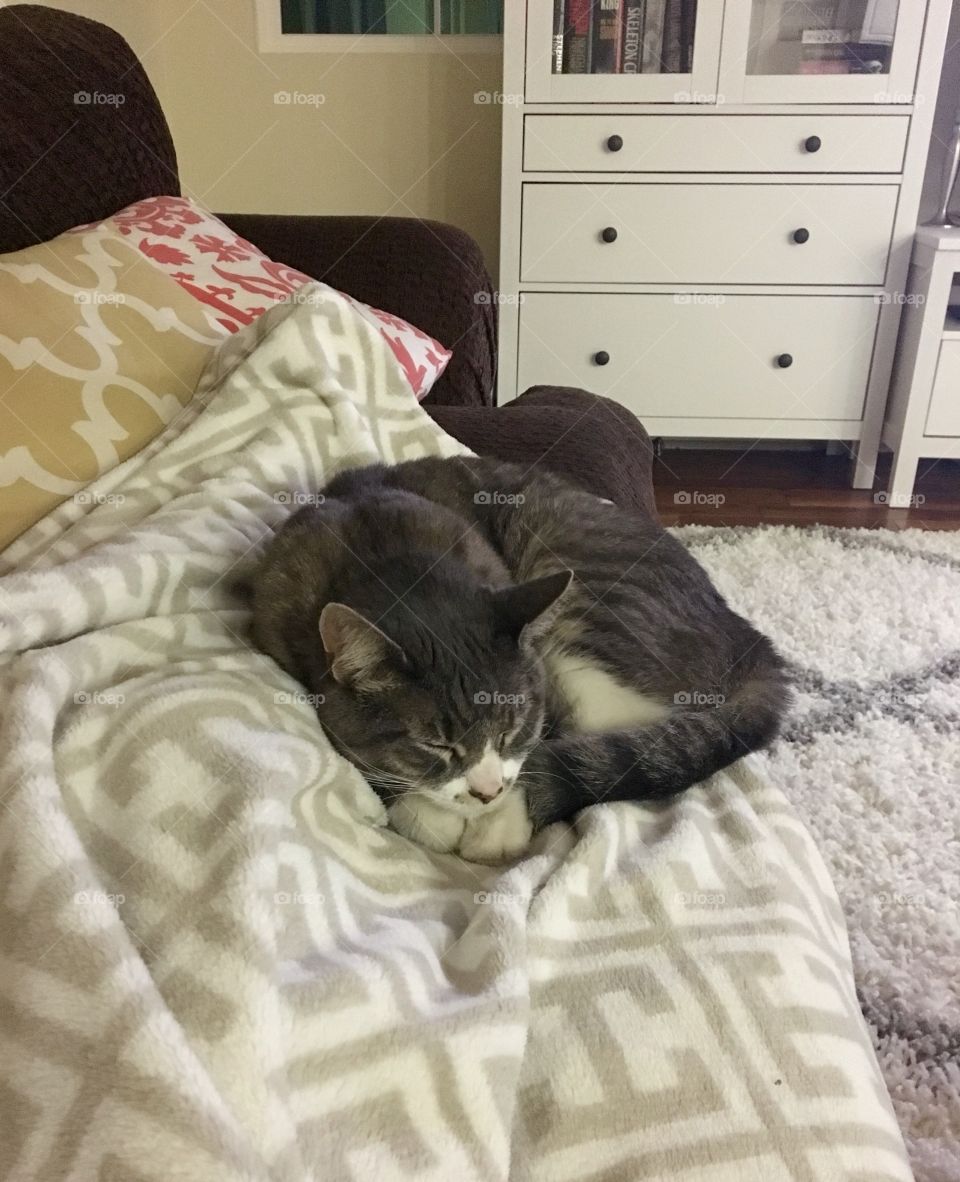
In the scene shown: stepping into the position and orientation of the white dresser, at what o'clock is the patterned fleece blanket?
The patterned fleece blanket is roughly at 12 o'clock from the white dresser.

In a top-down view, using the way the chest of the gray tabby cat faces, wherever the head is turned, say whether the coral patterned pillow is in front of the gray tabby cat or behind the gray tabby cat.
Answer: behind

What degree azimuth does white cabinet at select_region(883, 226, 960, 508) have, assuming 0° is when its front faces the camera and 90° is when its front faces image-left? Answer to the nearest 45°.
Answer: approximately 0°

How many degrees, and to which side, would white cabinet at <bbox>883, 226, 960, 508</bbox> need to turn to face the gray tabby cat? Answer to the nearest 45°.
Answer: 0° — it already faces it

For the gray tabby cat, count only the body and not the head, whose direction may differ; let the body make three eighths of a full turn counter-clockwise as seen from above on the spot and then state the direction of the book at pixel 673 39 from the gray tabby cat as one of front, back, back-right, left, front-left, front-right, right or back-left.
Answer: front-left

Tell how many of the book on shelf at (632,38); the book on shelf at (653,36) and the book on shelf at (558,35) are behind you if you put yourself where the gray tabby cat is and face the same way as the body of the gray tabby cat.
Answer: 3

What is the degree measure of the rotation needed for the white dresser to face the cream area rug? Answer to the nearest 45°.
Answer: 0° — it already faces it

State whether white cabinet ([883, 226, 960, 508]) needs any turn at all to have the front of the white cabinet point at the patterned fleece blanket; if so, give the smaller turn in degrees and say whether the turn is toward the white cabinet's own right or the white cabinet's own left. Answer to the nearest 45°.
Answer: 0° — it already faces it

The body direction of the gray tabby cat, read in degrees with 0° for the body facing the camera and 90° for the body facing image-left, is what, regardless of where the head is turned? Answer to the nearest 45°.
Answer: approximately 0°

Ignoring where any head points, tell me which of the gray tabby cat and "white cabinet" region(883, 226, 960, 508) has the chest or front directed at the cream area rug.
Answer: the white cabinet
